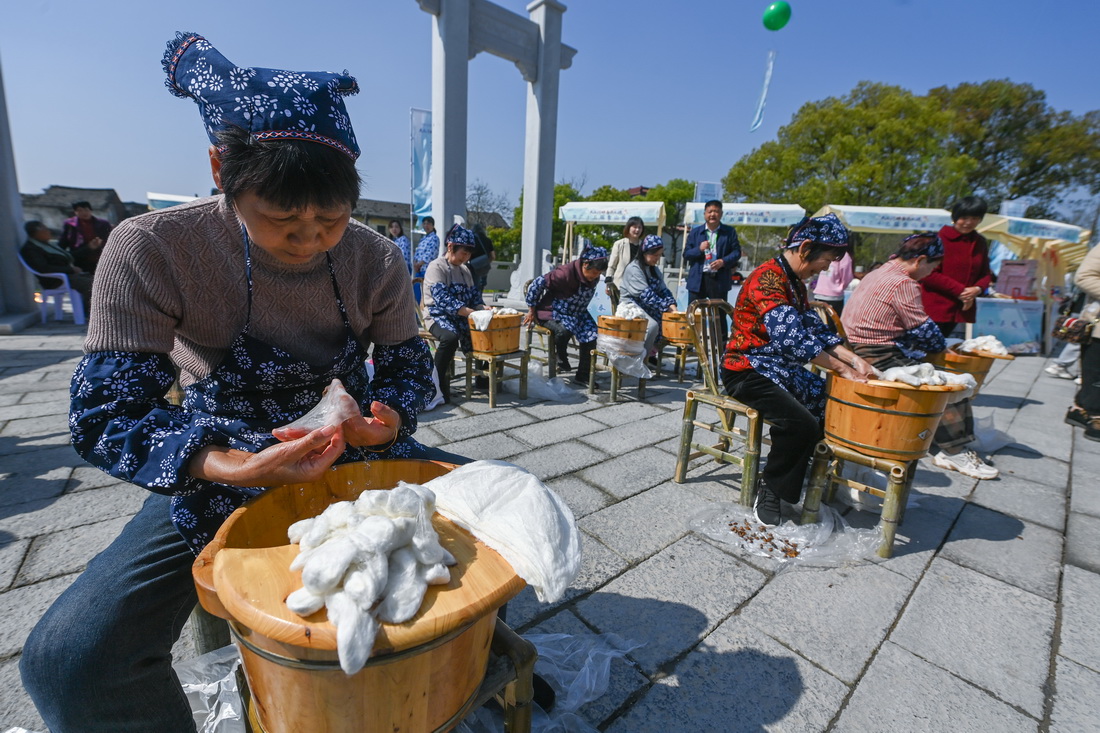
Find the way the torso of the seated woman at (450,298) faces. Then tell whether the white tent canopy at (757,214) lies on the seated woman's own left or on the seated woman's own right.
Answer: on the seated woman's own left

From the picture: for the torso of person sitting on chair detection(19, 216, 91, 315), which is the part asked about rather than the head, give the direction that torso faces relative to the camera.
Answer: to the viewer's right

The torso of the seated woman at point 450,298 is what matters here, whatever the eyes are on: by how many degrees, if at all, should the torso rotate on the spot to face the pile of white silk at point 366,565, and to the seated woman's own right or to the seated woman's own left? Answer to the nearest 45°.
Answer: approximately 45° to the seated woman's own right

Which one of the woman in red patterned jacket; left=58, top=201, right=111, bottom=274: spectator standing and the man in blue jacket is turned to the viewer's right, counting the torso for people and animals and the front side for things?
the woman in red patterned jacket

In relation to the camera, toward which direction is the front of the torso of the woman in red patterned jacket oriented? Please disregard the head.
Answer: to the viewer's right

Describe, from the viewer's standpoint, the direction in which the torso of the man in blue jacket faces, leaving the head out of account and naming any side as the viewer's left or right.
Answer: facing the viewer

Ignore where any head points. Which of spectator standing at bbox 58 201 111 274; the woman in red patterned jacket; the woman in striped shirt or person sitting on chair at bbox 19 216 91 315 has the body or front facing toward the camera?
the spectator standing

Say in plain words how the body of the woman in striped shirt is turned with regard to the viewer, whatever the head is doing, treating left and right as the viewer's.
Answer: facing to the right of the viewer

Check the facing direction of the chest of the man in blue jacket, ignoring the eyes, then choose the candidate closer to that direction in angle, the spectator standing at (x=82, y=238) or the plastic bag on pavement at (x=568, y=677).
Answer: the plastic bag on pavement

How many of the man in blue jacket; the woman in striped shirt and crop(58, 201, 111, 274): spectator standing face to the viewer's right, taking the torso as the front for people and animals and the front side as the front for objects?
1

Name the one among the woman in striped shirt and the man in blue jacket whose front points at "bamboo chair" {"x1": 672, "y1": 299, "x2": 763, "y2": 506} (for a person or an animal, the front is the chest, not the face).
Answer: the man in blue jacket

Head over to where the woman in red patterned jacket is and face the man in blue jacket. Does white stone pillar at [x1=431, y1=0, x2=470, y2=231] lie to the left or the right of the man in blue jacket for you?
left

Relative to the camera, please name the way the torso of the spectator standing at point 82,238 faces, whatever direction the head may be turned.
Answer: toward the camera

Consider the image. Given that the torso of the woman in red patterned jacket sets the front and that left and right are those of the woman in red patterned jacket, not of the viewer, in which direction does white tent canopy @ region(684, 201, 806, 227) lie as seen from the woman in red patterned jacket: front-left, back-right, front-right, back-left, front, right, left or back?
left
